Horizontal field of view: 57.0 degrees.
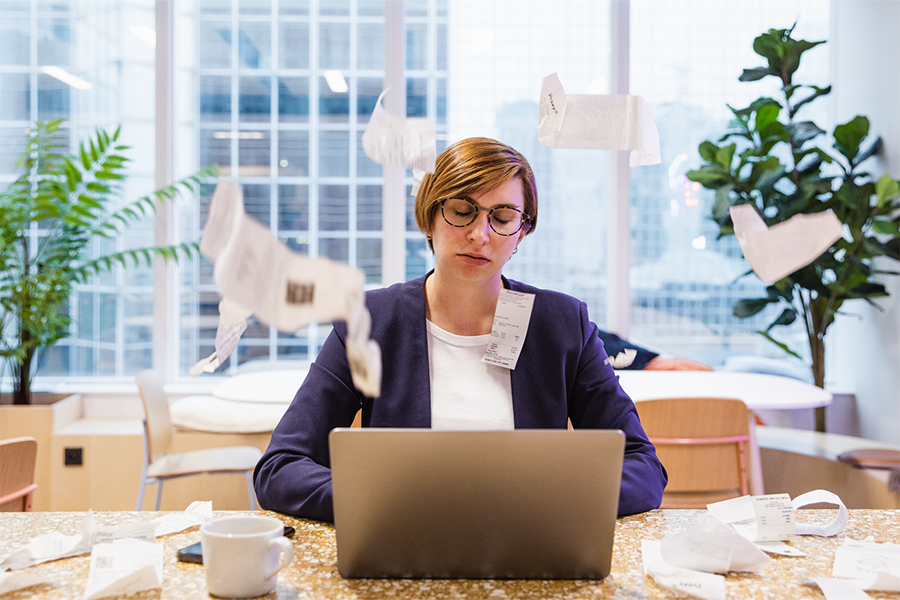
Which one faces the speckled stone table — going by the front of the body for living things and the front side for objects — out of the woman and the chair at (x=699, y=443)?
the woman

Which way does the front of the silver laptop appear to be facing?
away from the camera

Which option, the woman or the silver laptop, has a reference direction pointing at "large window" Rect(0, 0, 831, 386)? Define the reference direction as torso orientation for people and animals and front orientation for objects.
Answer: the silver laptop

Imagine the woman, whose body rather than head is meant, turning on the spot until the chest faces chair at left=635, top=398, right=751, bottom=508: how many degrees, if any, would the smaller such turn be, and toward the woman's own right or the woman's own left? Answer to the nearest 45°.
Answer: approximately 135° to the woman's own left

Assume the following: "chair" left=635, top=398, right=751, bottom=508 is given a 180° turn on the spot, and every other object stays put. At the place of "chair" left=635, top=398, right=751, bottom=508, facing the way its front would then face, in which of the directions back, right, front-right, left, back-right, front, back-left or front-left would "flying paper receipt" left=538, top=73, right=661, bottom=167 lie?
front

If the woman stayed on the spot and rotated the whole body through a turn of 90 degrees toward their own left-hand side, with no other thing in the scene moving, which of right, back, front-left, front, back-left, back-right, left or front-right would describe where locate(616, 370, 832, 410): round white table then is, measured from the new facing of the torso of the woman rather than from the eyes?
front-left

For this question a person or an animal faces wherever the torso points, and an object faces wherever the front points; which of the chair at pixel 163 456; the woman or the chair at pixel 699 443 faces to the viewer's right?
the chair at pixel 163 456

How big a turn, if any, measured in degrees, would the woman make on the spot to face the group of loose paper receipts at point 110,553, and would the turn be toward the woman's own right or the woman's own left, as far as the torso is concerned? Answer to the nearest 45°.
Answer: approximately 45° to the woman's own right

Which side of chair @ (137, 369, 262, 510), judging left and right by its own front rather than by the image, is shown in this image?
right

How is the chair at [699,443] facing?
away from the camera
